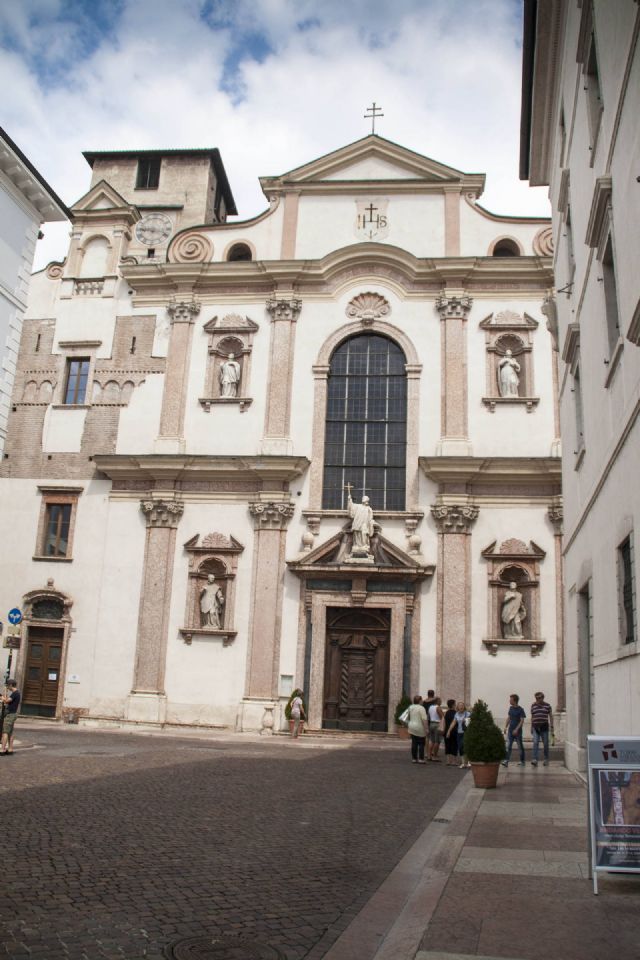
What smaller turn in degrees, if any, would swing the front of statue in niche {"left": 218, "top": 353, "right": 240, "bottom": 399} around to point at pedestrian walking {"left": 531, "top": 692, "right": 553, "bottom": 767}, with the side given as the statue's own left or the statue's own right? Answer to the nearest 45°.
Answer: approximately 45° to the statue's own left

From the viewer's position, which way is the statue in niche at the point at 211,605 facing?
facing the viewer

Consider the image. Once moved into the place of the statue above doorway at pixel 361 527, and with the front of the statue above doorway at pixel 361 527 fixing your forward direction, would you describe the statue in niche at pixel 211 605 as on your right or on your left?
on your right

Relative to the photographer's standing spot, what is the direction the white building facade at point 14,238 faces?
facing to the right of the viewer

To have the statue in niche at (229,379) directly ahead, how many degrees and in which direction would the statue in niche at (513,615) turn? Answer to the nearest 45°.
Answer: approximately 90° to its right

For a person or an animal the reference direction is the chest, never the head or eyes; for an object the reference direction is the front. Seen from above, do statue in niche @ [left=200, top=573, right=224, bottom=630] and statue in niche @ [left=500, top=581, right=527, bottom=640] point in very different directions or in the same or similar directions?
same or similar directions

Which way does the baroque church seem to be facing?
toward the camera

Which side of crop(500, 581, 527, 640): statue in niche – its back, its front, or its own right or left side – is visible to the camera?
front

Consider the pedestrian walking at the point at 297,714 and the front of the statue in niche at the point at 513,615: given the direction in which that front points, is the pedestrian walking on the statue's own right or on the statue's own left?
on the statue's own right

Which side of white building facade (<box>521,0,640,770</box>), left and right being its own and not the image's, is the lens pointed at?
left

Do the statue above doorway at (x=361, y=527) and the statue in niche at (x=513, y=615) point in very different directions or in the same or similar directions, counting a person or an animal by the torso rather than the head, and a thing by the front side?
same or similar directions
